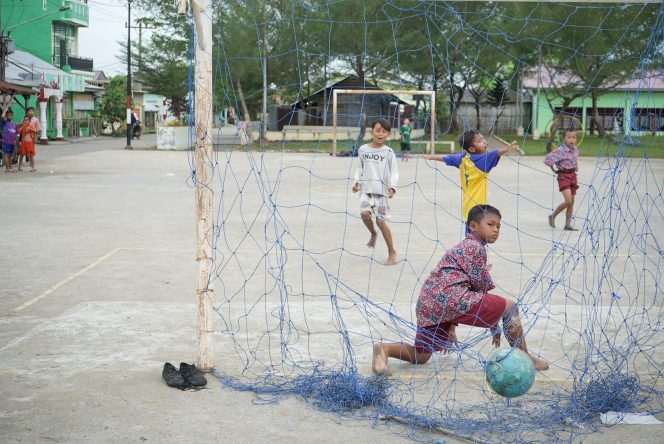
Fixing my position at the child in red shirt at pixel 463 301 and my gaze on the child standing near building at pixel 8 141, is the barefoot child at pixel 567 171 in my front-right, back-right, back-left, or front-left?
front-right

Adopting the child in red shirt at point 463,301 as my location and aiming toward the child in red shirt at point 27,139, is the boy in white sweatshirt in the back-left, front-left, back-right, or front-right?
front-right

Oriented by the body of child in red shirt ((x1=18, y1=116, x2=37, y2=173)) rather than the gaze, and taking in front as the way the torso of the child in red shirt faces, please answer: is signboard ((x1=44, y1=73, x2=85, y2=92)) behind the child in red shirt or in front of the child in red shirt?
behind

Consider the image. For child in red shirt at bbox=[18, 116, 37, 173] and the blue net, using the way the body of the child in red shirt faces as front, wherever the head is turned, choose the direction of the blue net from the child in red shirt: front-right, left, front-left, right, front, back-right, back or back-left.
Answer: front

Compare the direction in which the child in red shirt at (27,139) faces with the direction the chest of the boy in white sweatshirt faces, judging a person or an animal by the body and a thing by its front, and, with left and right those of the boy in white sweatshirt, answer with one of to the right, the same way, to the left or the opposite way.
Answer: the same way

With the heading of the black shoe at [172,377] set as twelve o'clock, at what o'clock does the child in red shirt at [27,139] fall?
The child in red shirt is roughly at 7 o'clock from the black shoe.

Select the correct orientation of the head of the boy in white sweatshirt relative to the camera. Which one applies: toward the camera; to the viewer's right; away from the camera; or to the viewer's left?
toward the camera

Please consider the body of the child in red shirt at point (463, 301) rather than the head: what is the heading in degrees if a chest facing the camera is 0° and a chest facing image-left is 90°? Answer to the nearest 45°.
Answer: approximately 270°

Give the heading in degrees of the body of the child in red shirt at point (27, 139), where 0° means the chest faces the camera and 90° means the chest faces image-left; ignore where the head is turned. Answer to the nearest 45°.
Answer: approximately 0°

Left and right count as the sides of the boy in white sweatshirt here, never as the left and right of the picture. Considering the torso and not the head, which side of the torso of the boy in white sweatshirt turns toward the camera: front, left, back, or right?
front

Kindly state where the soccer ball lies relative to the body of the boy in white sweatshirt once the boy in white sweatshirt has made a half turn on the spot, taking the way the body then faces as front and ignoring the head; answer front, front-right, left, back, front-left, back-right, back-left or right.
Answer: back

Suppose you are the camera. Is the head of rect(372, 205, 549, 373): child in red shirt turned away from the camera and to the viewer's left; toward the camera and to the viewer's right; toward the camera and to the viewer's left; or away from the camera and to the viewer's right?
toward the camera and to the viewer's right

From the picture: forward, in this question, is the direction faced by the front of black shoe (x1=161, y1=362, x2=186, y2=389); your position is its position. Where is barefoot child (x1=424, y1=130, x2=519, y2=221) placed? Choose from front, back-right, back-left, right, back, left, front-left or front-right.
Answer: left
